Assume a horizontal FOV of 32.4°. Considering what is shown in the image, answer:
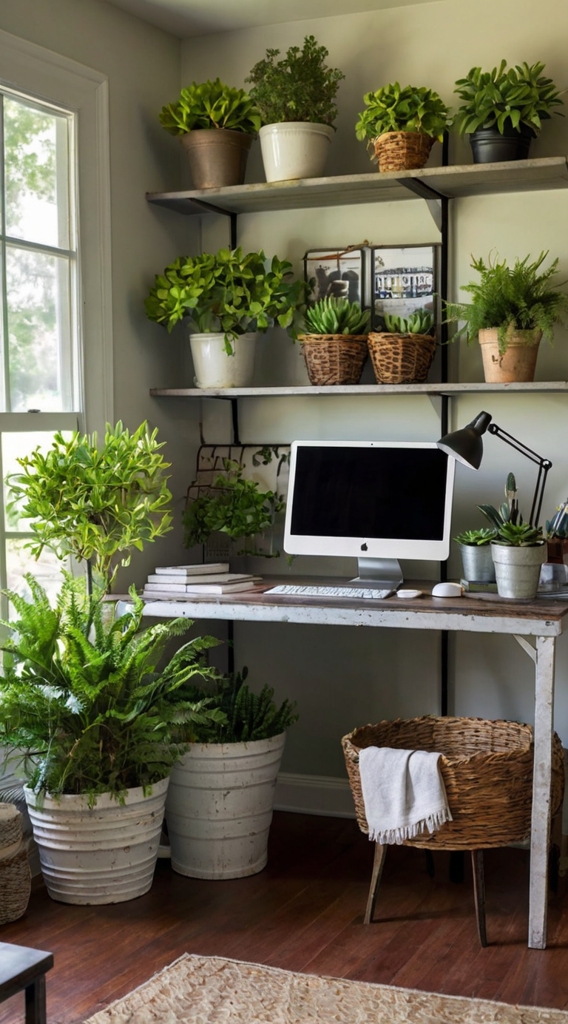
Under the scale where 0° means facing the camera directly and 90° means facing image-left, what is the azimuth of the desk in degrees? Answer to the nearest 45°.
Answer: approximately 0°

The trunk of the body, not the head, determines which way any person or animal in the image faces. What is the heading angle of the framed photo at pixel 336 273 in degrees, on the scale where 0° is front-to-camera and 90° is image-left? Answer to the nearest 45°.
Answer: approximately 0°

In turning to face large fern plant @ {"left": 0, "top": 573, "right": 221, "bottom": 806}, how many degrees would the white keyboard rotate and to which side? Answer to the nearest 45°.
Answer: approximately 90° to its right

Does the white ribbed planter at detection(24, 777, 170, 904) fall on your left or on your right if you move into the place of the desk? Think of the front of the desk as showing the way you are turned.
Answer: on your right
